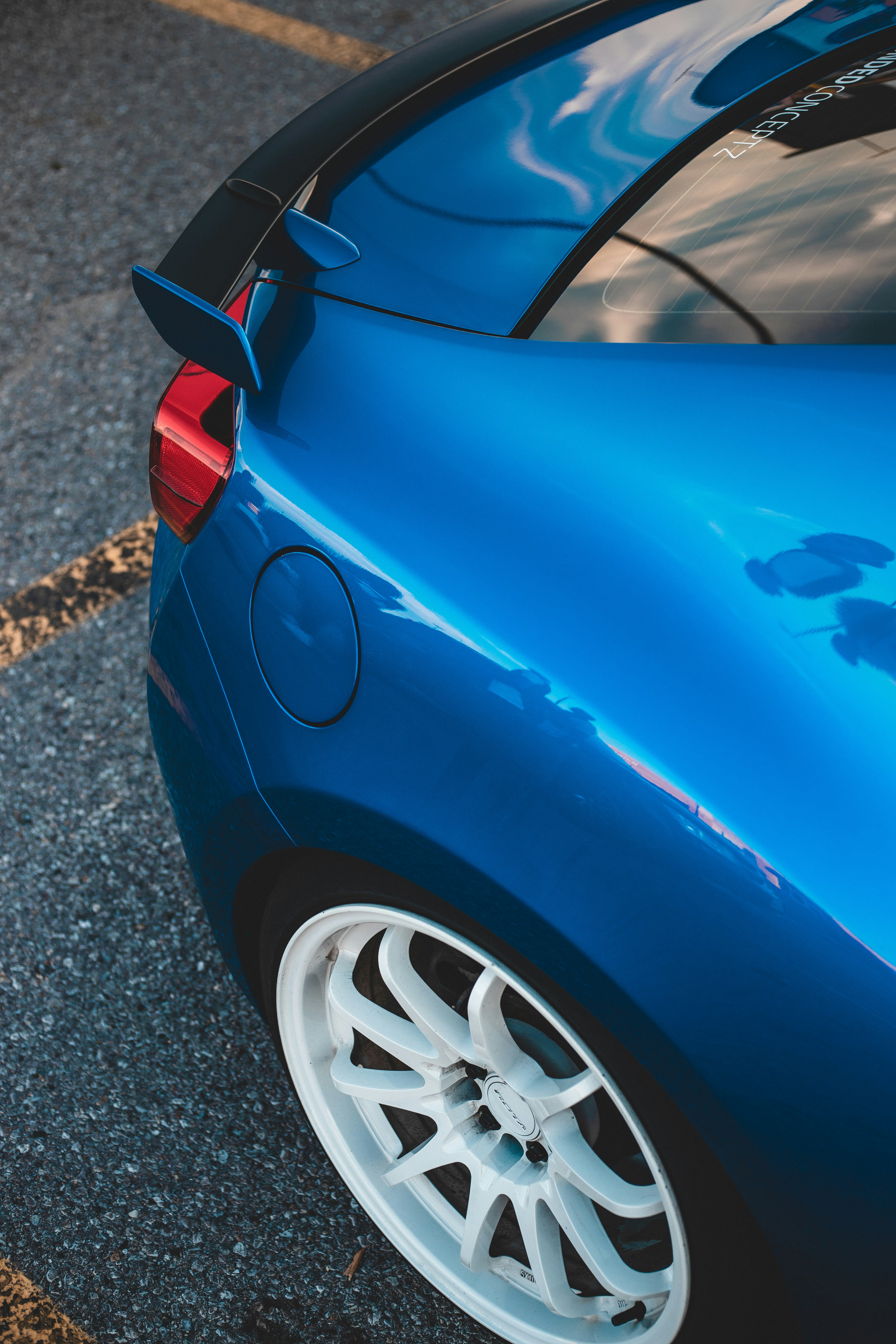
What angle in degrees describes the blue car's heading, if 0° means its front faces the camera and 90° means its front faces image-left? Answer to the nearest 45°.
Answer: approximately 315°
